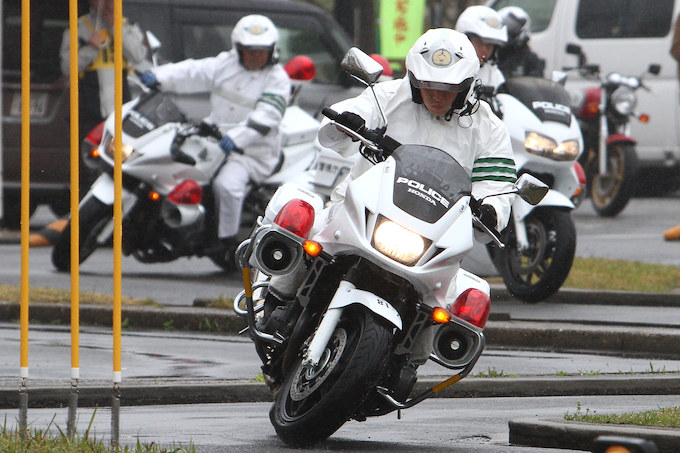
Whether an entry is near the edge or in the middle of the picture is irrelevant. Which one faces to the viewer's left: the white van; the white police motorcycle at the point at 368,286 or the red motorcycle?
the white van

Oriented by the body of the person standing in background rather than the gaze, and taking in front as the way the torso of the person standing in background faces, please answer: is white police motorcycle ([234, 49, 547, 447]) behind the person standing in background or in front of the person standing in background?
in front

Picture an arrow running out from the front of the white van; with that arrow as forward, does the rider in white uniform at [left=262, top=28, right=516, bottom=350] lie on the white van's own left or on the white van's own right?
on the white van's own left

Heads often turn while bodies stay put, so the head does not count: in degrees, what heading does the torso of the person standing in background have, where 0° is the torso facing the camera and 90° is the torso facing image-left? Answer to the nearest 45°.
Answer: approximately 0°

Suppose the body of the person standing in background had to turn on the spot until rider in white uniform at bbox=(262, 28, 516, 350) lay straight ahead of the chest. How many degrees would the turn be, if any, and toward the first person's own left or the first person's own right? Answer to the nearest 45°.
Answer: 0° — they already face them

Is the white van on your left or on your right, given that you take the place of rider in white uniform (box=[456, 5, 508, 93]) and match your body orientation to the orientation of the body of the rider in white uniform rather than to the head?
on your left

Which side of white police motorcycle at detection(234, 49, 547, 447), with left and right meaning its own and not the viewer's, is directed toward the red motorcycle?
back

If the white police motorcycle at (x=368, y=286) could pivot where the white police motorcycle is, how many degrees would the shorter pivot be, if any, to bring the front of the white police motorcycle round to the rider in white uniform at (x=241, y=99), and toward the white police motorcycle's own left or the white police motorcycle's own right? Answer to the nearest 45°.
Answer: approximately 180°

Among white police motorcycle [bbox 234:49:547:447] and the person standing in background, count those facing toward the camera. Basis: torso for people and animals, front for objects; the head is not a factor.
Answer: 2

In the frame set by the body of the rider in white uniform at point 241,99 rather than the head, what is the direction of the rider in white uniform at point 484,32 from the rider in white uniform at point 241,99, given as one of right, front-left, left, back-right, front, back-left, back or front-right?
left

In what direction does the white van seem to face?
to the viewer's left
